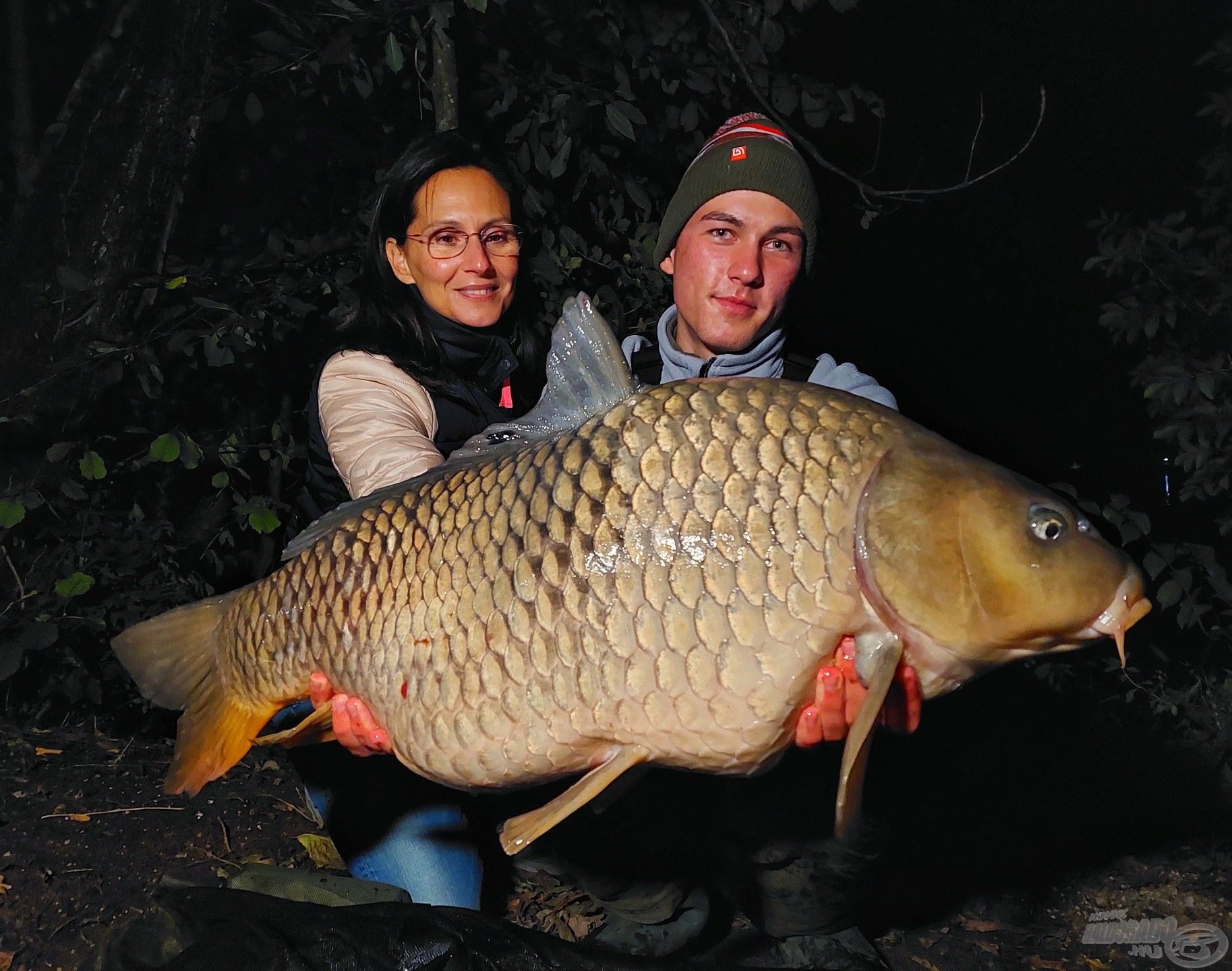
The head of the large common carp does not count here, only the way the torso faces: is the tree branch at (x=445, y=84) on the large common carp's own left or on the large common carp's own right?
on the large common carp's own left

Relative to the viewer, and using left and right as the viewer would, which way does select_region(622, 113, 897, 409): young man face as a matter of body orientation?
facing the viewer

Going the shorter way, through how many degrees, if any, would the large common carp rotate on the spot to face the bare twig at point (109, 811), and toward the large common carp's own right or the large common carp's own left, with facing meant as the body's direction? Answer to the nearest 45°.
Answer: approximately 135° to the large common carp's own left

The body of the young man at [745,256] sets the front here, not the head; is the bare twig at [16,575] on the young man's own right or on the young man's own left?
on the young man's own right

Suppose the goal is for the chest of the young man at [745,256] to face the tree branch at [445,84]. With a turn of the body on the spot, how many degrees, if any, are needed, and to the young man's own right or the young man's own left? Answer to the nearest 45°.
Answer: approximately 135° to the young man's own right

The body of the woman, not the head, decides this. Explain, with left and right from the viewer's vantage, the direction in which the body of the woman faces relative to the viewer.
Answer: facing the viewer and to the right of the viewer

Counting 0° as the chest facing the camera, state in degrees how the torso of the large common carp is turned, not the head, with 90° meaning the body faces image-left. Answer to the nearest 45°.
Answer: approximately 270°
